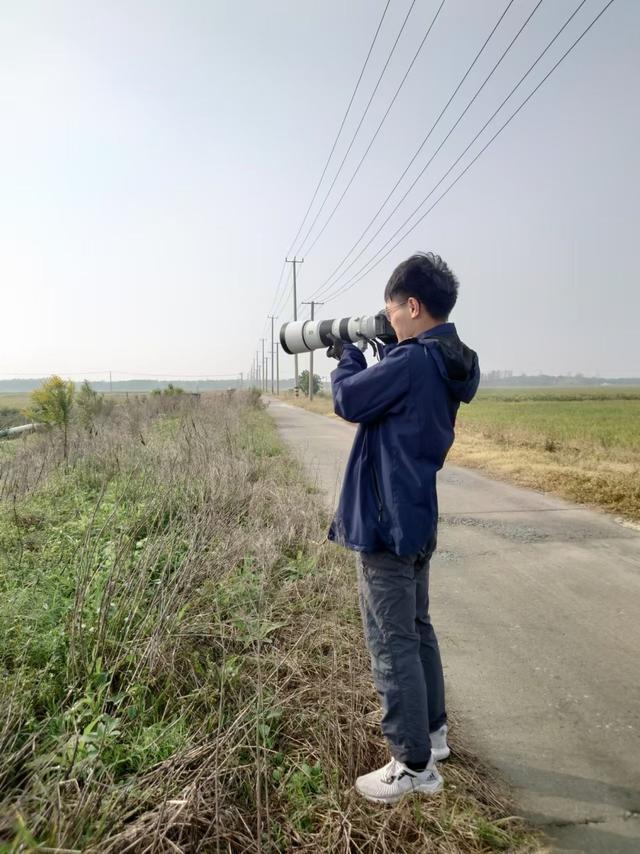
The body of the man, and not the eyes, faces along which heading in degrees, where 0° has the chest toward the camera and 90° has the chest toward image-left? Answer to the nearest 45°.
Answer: approximately 90°

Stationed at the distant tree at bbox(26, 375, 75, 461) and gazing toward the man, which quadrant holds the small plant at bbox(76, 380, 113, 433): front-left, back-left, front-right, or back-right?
back-left
